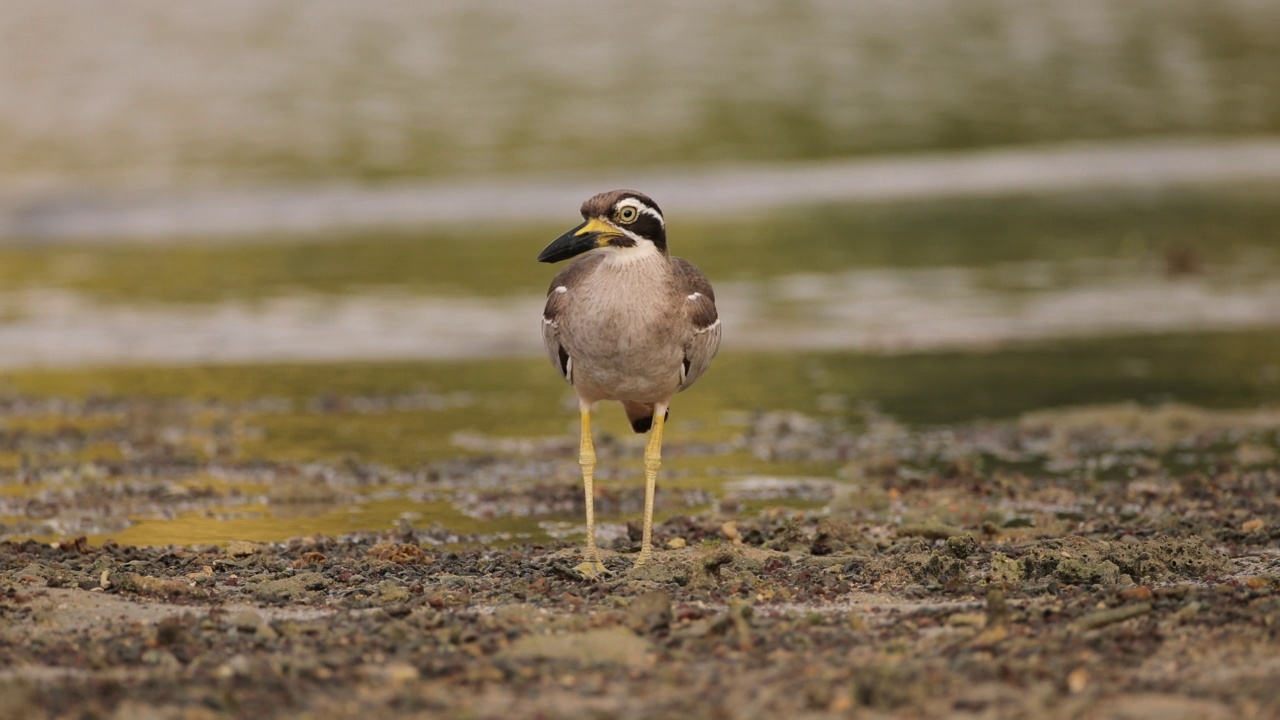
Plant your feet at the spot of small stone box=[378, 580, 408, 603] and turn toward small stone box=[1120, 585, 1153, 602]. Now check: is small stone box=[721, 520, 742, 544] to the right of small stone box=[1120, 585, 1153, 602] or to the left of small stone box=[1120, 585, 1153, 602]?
left

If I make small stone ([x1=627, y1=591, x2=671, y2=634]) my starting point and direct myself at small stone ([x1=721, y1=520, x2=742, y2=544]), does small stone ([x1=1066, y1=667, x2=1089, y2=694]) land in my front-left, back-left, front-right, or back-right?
back-right

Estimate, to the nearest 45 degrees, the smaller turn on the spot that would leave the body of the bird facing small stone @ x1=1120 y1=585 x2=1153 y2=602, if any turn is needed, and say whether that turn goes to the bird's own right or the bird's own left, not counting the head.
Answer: approximately 45° to the bird's own left

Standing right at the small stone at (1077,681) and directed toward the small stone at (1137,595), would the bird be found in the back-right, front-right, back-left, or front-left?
front-left

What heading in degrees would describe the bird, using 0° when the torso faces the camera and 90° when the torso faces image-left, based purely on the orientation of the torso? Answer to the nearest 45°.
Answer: approximately 0°

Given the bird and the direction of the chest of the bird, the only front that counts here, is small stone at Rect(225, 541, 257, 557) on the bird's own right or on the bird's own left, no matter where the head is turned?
on the bird's own right

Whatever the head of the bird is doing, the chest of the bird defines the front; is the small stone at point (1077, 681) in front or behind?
in front

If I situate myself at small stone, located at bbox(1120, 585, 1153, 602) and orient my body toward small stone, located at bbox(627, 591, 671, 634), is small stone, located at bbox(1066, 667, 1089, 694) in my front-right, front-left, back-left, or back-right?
front-left

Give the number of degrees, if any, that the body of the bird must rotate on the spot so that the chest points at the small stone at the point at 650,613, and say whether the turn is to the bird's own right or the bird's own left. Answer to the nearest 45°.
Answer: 0° — it already faces it
